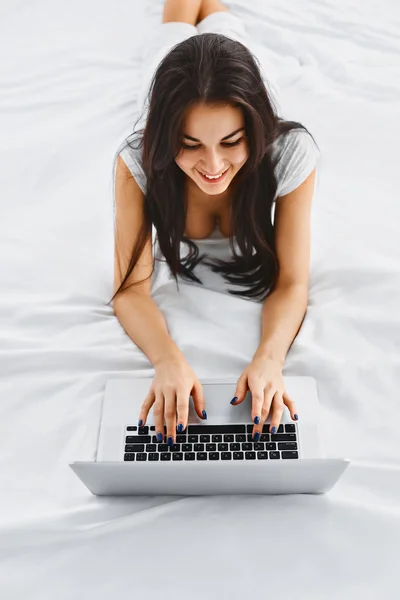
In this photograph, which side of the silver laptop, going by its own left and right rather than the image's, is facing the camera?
back
